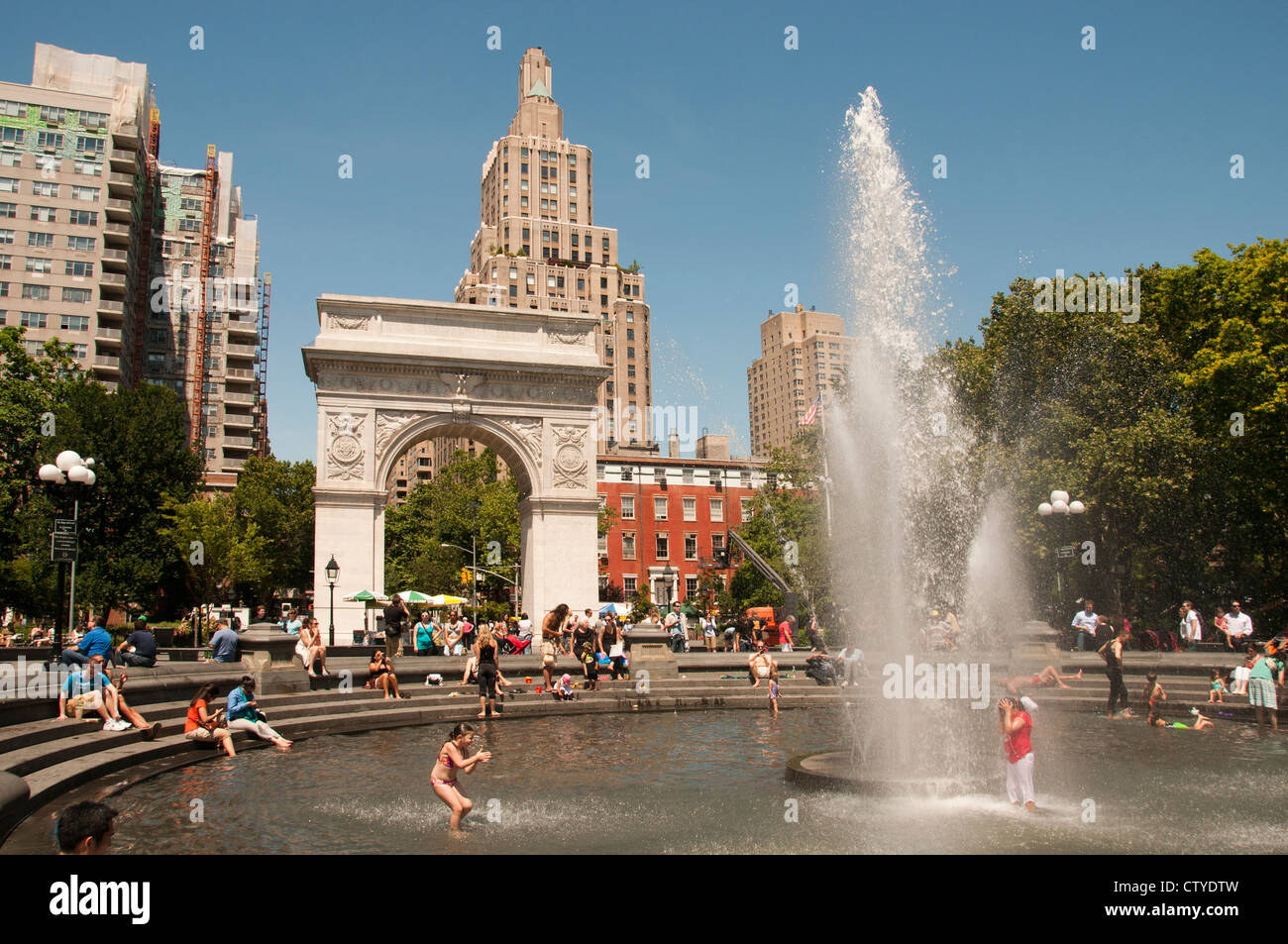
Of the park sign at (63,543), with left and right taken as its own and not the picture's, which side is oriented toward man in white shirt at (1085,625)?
left

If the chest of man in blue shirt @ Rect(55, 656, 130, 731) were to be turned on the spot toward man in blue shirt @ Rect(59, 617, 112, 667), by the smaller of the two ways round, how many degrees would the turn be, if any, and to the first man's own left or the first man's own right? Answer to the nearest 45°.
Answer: approximately 135° to the first man's own left

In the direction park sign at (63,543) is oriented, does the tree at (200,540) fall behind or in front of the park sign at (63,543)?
behind

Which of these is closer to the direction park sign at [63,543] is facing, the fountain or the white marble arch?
the fountain

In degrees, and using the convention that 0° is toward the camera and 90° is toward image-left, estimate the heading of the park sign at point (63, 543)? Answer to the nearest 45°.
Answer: approximately 0°

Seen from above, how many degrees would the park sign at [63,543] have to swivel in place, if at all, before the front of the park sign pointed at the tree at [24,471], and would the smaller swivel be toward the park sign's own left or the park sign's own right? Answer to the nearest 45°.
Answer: approximately 180°

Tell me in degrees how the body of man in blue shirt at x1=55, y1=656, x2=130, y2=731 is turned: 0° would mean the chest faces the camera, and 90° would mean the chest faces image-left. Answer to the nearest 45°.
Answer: approximately 315°
